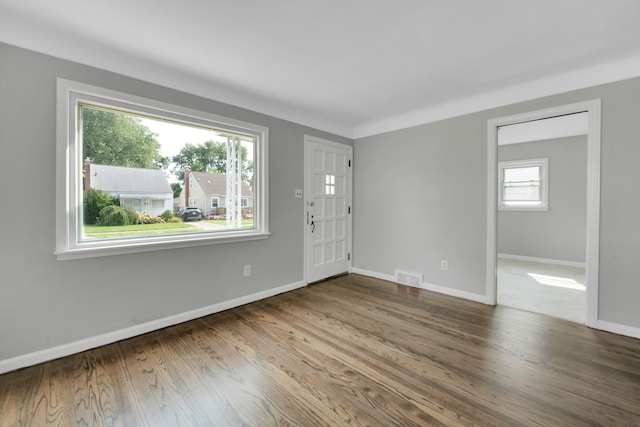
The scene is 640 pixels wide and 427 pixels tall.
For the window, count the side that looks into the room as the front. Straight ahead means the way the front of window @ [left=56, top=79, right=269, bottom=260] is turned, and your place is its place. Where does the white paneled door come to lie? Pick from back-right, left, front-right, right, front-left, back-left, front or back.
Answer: front-left

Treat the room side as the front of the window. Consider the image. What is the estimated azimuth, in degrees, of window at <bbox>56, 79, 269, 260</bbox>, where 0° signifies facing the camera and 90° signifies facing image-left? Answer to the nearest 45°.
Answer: approximately 315°
